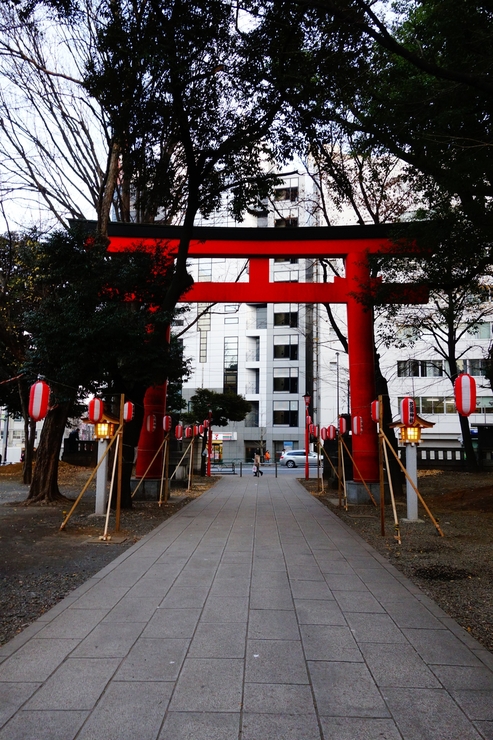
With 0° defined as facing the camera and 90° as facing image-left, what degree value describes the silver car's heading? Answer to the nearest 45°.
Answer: approximately 270°

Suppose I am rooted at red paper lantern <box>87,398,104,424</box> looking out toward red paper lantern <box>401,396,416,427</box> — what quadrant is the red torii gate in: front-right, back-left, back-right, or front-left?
front-left

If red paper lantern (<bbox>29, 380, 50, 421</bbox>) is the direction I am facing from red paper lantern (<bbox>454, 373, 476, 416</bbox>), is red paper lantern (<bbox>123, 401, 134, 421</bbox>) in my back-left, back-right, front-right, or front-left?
front-right

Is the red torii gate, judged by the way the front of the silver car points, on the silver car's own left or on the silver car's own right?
on the silver car's own right

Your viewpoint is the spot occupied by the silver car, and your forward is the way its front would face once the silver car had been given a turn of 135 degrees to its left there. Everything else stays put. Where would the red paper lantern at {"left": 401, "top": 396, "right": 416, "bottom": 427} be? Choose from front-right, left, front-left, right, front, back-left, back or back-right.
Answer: back-left

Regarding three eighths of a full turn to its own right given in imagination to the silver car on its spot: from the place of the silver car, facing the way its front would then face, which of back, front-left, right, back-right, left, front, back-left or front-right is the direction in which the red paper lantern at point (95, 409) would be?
front-left

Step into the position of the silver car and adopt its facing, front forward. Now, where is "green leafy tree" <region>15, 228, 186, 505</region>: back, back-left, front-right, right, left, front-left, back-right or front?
right

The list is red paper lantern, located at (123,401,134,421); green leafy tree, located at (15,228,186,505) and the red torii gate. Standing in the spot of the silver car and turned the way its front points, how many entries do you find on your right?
3

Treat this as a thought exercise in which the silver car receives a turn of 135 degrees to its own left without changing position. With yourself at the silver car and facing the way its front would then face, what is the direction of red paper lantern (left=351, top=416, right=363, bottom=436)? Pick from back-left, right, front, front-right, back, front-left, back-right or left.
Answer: back-left
